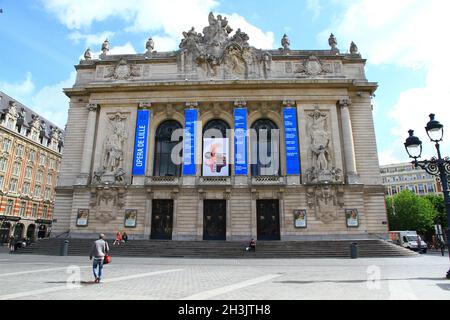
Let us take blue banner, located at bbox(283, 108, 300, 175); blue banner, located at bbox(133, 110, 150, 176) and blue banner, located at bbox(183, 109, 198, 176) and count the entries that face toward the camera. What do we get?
3

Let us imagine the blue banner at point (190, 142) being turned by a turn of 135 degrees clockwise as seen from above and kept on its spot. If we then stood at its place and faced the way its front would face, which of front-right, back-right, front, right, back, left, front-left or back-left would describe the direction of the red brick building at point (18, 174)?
front

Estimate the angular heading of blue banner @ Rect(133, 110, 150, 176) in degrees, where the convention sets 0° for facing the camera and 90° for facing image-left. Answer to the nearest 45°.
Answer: approximately 0°

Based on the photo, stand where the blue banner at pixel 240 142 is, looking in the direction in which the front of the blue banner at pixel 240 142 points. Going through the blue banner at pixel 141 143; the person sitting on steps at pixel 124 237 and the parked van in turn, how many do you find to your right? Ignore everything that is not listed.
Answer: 2

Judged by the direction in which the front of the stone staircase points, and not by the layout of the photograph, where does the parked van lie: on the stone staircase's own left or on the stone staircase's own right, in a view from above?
on the stone staircase's own left

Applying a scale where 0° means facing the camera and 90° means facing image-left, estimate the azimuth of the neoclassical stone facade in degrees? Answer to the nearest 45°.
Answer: approximately 0°

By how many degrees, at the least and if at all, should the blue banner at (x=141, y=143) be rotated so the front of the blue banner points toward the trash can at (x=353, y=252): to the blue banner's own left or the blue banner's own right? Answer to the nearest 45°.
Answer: approximately 45° to the blue banner's own left

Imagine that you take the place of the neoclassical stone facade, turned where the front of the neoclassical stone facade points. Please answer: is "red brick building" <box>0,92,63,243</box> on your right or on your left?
on your right

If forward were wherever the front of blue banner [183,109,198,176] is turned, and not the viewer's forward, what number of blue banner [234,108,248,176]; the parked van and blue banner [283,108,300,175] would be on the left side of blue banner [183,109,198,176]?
3
